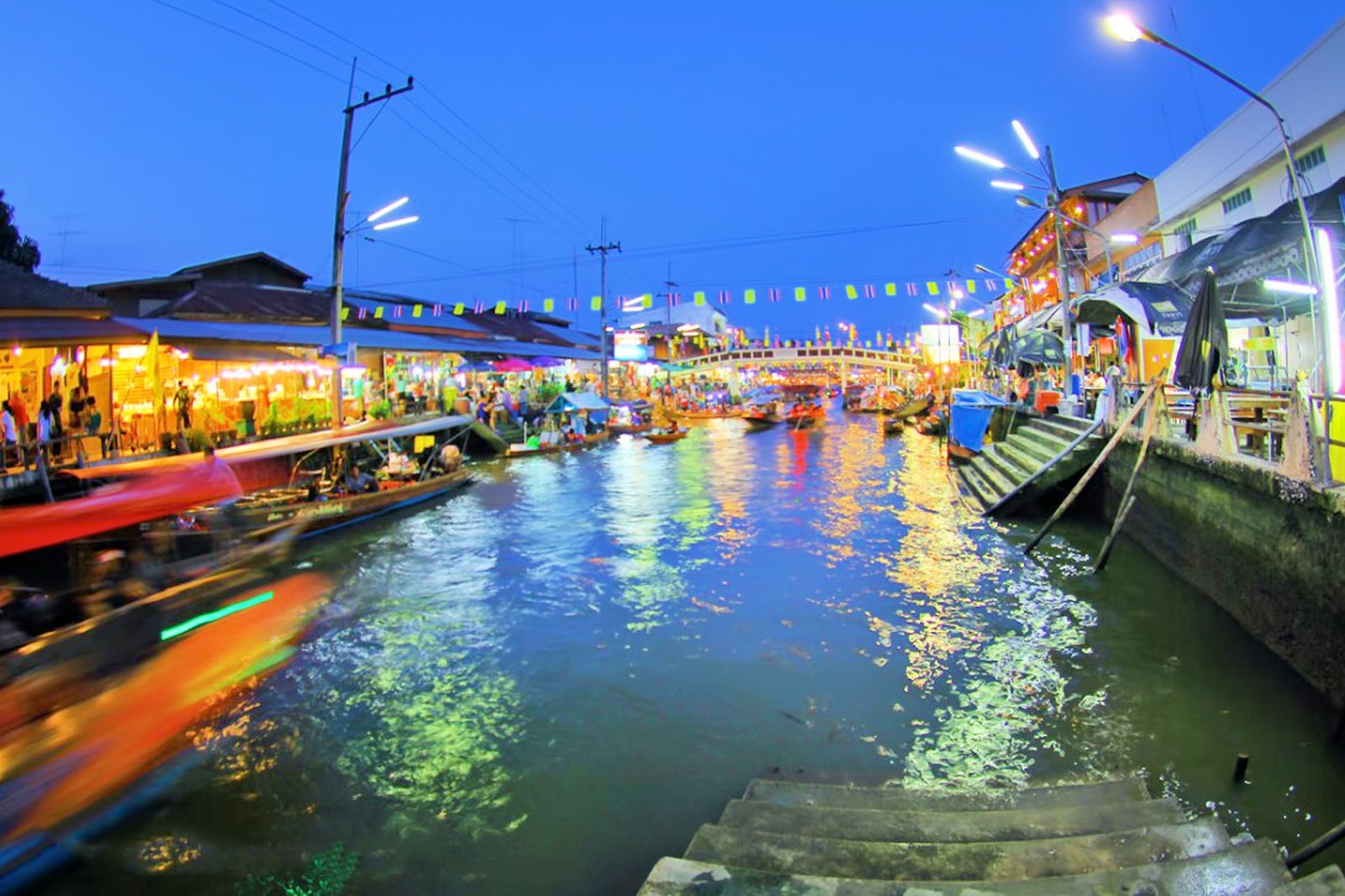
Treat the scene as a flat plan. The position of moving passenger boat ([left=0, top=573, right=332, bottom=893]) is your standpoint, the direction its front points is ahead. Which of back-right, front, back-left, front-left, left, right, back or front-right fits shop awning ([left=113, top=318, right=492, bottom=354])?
front-left

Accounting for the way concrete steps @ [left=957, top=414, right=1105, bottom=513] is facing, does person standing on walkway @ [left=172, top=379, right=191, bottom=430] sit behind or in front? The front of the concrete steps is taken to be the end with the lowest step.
in front

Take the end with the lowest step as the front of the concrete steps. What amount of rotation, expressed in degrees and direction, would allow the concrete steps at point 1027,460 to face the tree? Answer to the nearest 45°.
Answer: approximately 45° to its right

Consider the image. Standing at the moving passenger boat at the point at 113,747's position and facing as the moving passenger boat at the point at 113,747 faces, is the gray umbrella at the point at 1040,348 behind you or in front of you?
in front

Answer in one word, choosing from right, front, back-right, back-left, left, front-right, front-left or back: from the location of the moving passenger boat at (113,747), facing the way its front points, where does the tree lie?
front-left

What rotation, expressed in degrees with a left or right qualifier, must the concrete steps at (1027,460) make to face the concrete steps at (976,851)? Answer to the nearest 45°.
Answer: approximately 45° to its left

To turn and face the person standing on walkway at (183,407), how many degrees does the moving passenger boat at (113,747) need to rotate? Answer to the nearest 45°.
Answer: approximately 45° to its left

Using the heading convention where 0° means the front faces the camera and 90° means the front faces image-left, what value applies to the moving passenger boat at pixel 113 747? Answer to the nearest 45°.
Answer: approximately 225°

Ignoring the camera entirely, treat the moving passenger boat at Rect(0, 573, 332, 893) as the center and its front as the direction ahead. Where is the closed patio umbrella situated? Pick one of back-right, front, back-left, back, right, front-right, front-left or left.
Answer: front-right
